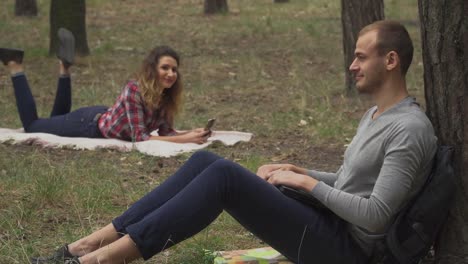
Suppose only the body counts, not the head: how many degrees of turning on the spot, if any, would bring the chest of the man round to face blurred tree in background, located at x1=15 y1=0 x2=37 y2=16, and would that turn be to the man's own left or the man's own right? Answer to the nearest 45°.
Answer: approximately 90° to the man's own right

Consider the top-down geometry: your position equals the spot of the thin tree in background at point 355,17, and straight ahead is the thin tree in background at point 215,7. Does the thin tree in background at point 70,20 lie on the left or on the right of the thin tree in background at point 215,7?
left

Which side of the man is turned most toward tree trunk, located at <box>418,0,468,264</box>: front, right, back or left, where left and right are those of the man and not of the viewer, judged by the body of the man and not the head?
back

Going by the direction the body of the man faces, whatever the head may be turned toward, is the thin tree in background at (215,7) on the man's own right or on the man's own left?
on the man's own right

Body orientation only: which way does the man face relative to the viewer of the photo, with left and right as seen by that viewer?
facing to the left of the viewer

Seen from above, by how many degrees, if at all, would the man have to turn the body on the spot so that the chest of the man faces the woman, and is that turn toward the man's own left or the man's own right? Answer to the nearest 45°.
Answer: approximately 90° to the man's own right
